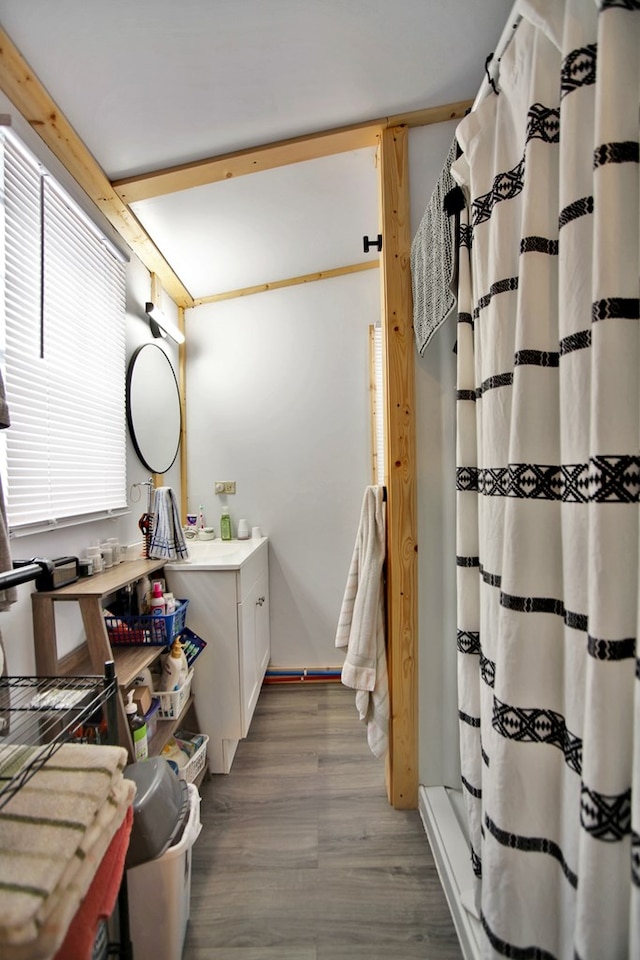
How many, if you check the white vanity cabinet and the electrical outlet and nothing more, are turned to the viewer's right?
1

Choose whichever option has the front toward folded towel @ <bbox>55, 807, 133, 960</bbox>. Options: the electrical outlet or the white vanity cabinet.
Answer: the electrical outlet

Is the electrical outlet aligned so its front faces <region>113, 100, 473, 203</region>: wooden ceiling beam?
yes

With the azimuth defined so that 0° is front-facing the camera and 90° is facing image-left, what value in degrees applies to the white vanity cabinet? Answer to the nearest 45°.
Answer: approximately 270°

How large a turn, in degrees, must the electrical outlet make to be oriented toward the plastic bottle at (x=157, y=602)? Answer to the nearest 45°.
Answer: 0° — it already faces it

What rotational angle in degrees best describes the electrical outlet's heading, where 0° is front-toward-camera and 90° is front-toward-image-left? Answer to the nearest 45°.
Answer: approximately 0°

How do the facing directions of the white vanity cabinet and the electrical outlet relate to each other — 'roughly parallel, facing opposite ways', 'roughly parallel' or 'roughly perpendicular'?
roughly perpendicular
